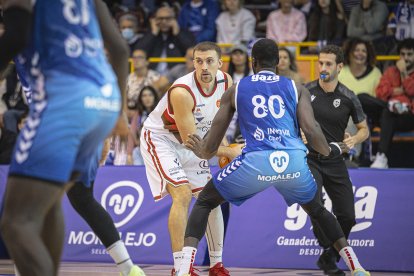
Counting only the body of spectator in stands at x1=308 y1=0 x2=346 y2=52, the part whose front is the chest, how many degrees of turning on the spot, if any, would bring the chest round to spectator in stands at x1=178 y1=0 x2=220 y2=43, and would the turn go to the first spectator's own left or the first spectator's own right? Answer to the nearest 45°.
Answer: approximately 90° to the first spectator's own right

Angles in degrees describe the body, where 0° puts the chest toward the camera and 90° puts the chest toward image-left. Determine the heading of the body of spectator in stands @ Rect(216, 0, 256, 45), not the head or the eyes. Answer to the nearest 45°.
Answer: approximately 0°

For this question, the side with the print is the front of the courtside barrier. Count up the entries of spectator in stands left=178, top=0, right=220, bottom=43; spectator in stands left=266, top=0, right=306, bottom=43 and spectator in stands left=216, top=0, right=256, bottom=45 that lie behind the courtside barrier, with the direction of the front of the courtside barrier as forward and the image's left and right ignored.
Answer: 3

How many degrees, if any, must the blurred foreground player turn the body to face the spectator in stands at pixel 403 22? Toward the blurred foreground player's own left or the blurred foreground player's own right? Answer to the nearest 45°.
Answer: approximately 90° to the blurred foreground player's own right

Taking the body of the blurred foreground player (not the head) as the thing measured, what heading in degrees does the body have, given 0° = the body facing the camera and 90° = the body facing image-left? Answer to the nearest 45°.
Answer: approximately 135°

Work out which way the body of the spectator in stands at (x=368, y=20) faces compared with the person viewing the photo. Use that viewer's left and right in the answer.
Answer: facing the viewer

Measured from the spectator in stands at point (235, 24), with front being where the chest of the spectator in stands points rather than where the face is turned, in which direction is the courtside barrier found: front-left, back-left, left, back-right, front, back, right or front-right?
front

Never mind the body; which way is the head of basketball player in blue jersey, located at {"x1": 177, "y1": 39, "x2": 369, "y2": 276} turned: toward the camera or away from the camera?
away from the camera

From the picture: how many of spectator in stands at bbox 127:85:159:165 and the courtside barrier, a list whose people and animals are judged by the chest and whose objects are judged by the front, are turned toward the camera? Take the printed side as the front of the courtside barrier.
2

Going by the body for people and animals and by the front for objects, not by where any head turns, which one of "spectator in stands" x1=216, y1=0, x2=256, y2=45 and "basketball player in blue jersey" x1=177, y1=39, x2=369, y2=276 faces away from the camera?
the basketball player in blue jersey

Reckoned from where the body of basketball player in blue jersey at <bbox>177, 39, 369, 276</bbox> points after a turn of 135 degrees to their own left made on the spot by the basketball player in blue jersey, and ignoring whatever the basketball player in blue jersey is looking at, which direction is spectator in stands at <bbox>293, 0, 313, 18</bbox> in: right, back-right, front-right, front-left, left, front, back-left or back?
back-right

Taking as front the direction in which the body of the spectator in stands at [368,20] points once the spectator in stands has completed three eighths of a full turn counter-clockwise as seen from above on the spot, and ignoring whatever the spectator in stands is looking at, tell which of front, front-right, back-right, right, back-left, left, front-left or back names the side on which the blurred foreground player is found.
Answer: back-right

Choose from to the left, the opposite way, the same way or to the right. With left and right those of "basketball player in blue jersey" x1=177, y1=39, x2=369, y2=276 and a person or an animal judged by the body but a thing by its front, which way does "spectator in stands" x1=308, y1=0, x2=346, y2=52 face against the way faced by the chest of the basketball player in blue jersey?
the opposite way
